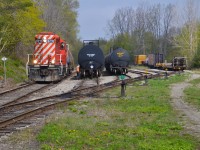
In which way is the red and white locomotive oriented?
toward the camera
